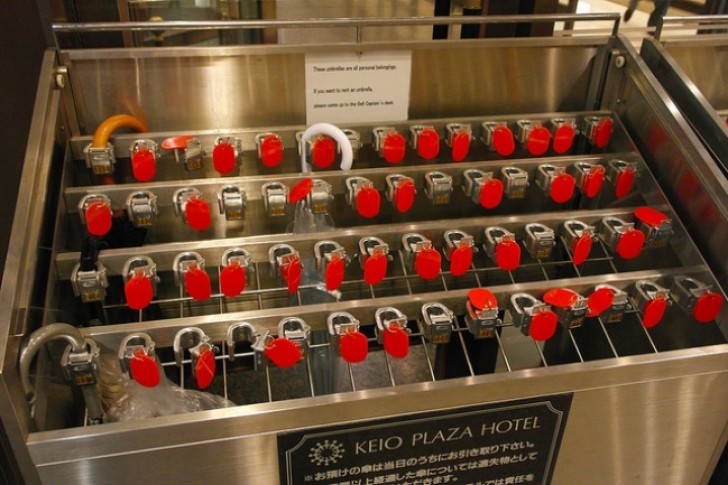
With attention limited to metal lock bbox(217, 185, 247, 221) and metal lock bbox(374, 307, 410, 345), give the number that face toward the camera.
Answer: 2

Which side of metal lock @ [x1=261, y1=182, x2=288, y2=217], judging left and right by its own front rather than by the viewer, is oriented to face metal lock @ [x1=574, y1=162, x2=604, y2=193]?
left

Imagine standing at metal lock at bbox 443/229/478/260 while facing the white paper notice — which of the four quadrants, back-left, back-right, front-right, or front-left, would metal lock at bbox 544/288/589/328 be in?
back-right

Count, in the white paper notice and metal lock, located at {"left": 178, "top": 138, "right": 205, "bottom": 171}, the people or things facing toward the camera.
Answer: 2

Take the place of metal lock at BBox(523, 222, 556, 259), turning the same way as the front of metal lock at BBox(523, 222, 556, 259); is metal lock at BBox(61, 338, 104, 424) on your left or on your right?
on your right

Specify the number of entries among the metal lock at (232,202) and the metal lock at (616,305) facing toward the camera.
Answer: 2

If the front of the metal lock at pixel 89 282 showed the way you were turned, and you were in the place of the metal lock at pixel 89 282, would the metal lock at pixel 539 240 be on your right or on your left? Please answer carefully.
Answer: on your left

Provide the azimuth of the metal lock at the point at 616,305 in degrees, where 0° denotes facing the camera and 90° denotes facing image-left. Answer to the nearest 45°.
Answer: approximately 0°

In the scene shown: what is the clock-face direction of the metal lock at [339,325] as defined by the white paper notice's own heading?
The metal lock is roughly at 12 o'clock from the white paper notice.
